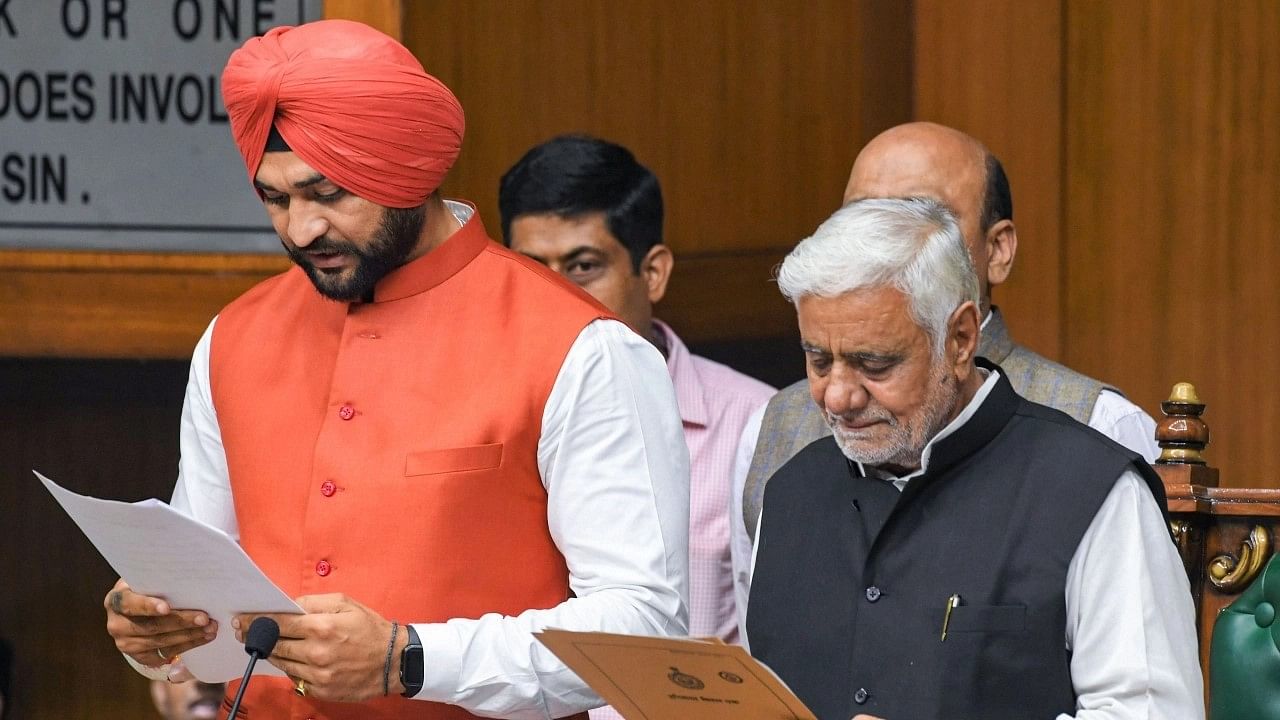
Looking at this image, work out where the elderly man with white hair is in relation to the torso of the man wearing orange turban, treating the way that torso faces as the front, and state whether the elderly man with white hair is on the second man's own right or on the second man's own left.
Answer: on the second man's own left

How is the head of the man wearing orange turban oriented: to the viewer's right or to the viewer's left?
to the viewer's left

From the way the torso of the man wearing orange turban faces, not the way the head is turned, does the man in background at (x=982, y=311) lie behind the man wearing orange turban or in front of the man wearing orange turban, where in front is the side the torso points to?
behind

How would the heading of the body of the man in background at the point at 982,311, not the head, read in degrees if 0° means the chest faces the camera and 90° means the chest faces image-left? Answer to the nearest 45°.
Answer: approximately 45°

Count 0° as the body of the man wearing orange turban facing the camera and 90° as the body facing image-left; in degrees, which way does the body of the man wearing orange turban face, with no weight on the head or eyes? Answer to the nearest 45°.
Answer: approximately 45°

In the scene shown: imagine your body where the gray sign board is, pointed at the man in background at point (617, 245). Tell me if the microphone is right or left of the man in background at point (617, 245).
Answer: right

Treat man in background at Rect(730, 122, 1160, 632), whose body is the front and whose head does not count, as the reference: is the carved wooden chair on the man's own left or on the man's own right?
on the man's own left
